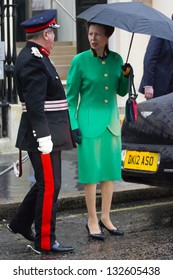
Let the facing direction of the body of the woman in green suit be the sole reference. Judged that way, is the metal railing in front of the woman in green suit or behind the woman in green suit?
behind

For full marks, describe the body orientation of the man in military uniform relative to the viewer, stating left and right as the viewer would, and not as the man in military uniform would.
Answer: facing to the right of the viewer

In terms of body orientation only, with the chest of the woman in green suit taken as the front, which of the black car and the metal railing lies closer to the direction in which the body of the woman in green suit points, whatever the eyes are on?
the black car

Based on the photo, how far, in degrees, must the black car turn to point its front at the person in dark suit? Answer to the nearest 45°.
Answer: approximately 45° to its left

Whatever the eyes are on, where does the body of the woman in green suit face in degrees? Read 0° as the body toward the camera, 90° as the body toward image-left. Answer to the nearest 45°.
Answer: approximately 315°

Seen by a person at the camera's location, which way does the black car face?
facing away from the viewer and to the right of the viewer

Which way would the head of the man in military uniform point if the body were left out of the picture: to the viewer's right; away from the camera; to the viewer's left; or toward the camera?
to the viewer's right

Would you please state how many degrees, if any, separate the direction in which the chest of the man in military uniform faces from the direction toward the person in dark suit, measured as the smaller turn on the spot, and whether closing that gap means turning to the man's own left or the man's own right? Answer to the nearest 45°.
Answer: approximately 45° to the man's own left
